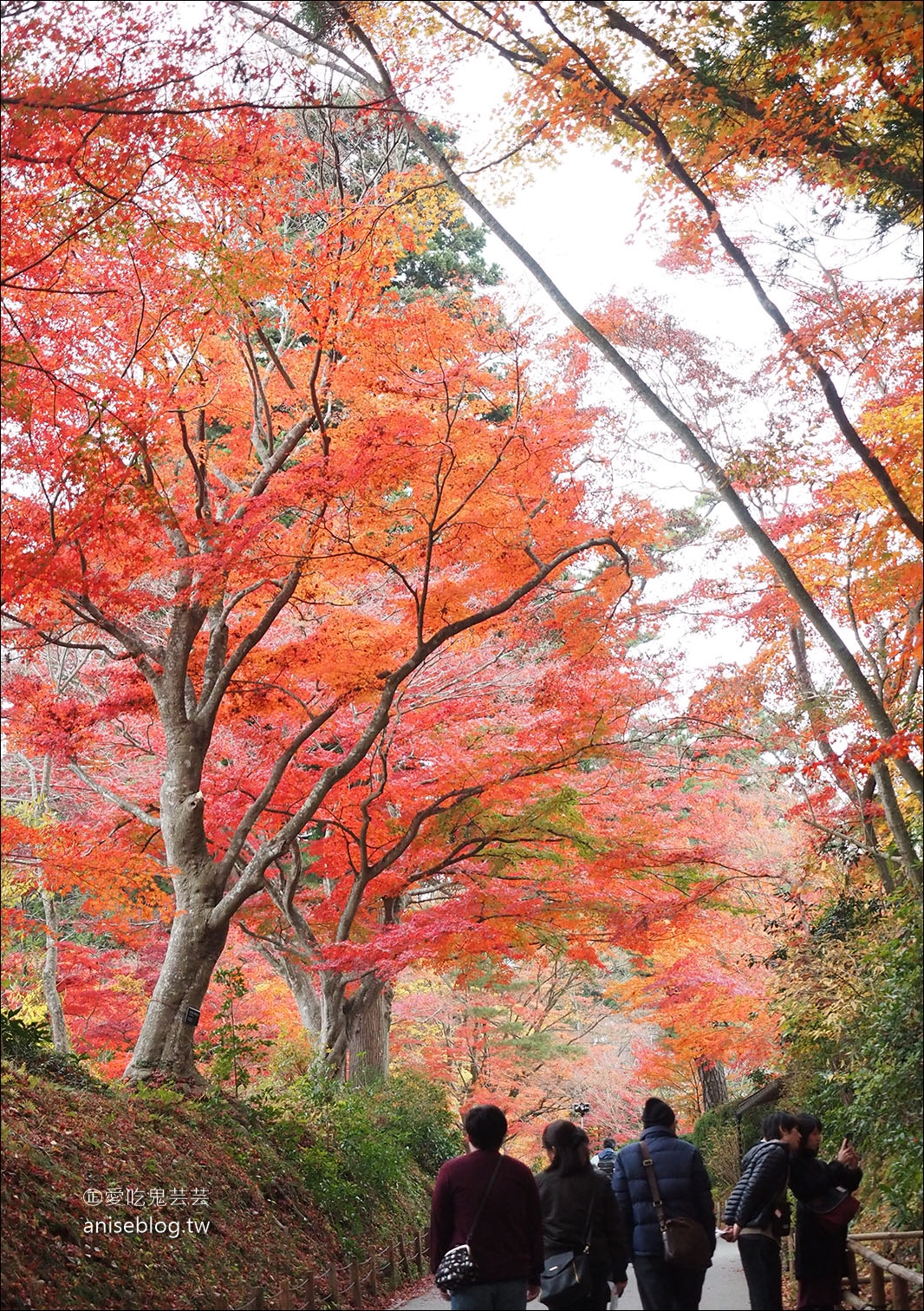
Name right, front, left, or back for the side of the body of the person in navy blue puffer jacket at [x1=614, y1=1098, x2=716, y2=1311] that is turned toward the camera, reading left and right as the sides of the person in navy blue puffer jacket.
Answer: back

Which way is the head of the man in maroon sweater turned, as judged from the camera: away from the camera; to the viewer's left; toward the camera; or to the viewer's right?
away from the camera

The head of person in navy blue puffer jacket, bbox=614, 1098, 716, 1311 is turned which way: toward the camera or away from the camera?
away from the camera

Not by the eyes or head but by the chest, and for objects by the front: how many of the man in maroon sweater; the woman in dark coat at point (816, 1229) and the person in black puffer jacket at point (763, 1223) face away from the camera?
1

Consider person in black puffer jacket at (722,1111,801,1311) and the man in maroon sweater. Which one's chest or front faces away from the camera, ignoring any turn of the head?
the man in maroon sweater

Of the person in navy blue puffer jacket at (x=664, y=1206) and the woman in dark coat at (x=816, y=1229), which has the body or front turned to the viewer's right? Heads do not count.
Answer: the woman in dark coat

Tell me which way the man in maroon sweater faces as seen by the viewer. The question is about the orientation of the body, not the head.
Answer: away from the camera

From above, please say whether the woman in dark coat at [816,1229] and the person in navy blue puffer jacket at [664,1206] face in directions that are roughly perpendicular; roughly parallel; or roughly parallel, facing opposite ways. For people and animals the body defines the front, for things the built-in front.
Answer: roughly perpendicular
